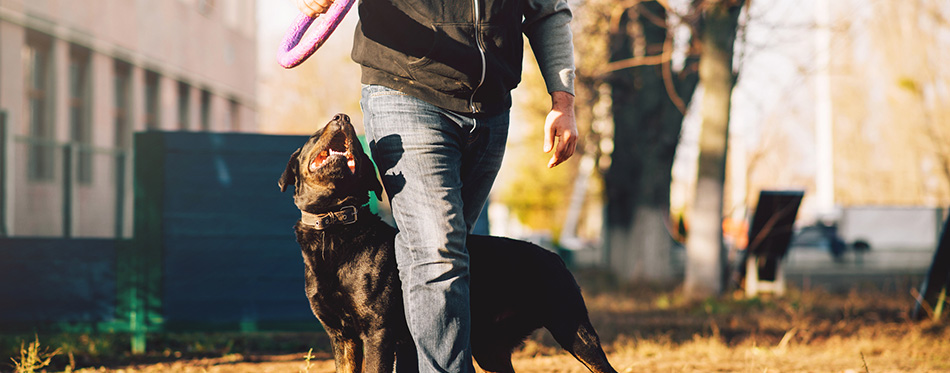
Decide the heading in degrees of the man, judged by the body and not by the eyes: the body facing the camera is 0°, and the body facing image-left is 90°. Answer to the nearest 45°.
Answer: approximately 315°

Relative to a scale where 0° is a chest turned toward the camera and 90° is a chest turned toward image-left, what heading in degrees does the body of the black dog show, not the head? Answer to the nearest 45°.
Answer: approximately 45°

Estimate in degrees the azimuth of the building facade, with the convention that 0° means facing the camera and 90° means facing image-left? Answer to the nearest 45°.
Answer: approximately 315°

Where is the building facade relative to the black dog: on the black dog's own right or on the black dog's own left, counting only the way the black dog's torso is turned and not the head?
on the black dog's own right
